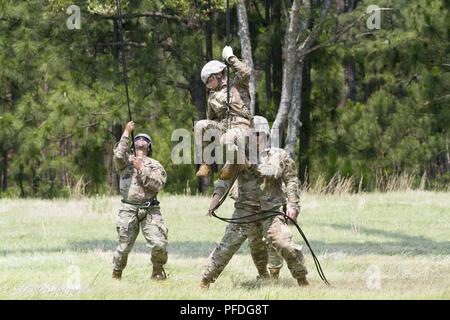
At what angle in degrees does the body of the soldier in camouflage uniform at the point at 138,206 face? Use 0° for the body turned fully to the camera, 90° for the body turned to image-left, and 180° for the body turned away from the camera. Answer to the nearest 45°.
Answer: approximately 0°

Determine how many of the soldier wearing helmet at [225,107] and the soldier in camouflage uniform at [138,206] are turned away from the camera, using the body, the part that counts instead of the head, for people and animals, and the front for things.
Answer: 0

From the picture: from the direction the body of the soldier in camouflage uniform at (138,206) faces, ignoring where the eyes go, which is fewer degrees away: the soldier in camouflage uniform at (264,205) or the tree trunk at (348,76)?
the soldier in camouflage uniform

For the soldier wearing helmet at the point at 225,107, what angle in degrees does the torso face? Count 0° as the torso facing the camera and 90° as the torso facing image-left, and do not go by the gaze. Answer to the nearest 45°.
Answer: approximately 45°

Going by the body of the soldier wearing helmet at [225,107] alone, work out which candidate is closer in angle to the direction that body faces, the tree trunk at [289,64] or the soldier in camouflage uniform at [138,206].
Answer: the soldier in camouflage uniform

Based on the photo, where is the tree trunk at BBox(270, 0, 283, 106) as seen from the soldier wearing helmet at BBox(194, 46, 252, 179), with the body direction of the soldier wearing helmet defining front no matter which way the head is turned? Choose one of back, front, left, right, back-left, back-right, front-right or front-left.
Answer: back-right

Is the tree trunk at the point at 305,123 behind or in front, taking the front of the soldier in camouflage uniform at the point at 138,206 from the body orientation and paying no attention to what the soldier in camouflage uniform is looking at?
behind

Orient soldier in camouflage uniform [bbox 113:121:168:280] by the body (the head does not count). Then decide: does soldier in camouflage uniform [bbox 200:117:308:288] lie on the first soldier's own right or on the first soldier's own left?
on the first soldier's own left
